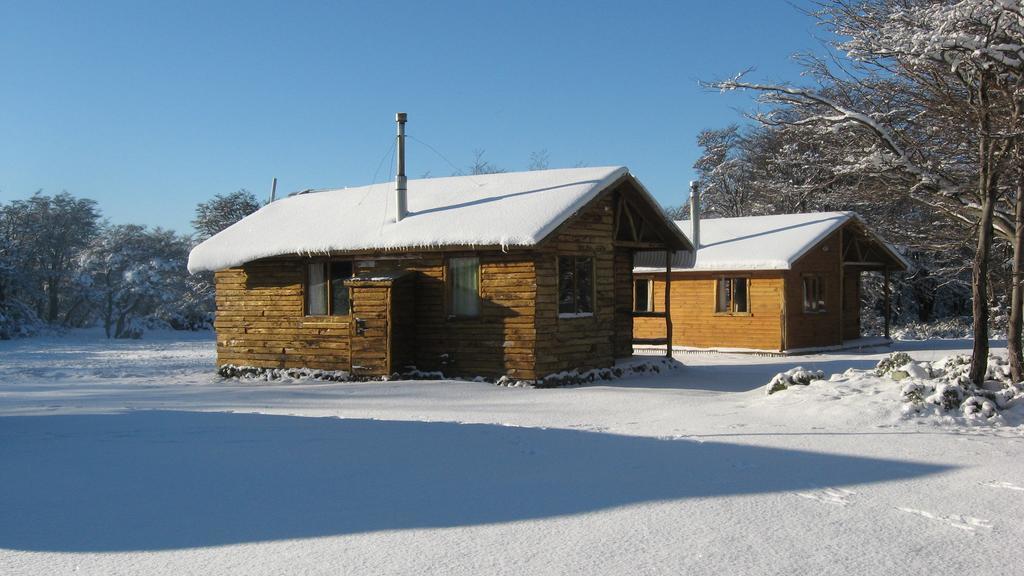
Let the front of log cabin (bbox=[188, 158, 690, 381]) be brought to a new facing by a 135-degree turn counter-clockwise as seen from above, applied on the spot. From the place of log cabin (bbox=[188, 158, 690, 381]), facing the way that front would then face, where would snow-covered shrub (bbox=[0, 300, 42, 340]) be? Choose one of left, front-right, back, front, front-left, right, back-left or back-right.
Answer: front-left

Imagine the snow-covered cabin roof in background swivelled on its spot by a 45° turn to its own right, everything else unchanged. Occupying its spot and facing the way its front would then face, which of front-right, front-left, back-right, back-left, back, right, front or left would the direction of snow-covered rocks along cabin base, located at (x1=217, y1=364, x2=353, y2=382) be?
front-right

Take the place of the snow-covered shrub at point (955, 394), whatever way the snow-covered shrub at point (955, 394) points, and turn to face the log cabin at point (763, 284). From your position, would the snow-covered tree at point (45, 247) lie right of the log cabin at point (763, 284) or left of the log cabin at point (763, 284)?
left

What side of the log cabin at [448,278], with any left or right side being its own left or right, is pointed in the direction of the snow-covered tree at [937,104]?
front

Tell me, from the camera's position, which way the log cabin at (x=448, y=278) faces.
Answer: facing the viewer and to the right of the viewer

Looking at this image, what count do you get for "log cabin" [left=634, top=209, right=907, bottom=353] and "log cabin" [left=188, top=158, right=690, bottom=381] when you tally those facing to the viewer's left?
0

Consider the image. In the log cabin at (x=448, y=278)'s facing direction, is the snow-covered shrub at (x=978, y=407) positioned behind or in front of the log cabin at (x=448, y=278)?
in front

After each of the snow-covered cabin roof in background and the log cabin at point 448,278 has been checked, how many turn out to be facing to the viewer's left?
0
